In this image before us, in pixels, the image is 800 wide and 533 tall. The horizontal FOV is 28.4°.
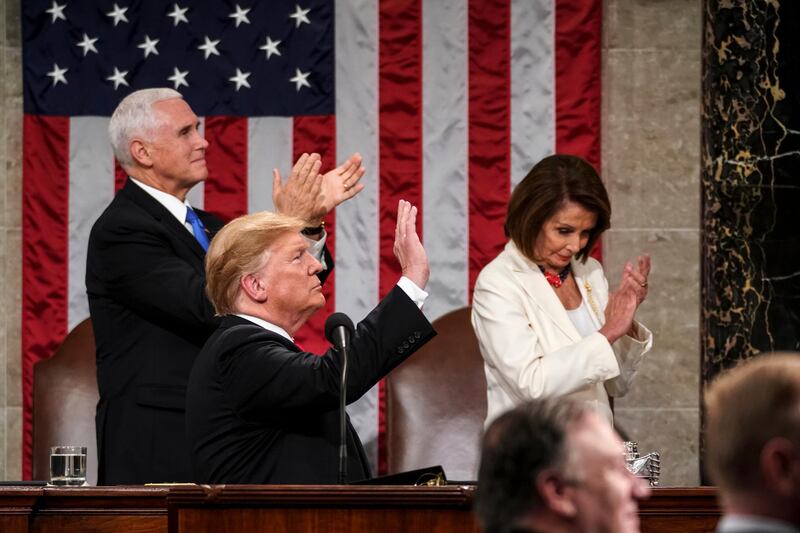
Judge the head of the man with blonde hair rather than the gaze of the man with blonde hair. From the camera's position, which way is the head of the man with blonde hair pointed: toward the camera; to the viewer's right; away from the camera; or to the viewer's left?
to the viewer's right

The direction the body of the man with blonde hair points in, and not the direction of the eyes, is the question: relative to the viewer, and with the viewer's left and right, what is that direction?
facing to the right of the viewer

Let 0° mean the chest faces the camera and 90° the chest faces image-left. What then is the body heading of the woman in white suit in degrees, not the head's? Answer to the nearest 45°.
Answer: approximately 315°

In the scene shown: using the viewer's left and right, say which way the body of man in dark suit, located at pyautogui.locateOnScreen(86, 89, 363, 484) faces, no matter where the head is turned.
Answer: facing to the right of the viewer

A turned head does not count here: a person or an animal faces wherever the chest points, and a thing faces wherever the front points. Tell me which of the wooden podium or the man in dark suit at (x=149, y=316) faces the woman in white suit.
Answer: the man in dark suit

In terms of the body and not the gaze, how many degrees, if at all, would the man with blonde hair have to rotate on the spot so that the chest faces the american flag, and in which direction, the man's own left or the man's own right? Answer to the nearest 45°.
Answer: approximately 90° to the man's own left
